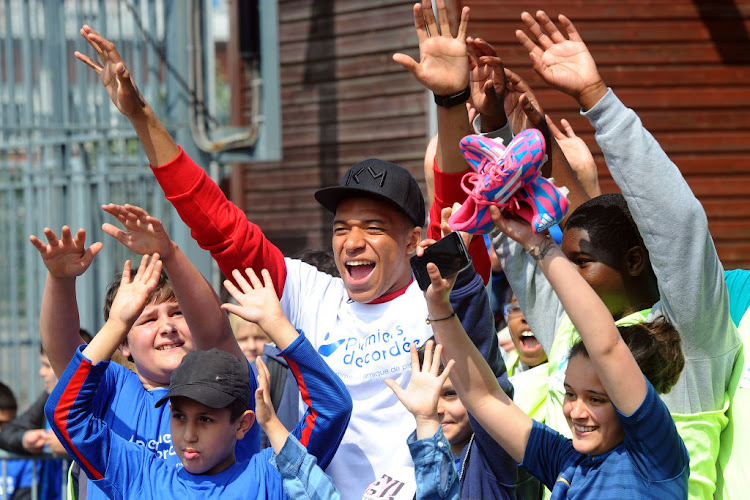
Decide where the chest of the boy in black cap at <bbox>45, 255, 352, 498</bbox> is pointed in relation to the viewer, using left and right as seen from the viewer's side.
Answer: facing the viewer and to the left of the viewer

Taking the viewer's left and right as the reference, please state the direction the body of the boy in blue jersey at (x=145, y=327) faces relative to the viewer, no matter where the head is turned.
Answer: facing the viewer

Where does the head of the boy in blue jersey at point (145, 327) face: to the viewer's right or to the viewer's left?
to the viewer's right

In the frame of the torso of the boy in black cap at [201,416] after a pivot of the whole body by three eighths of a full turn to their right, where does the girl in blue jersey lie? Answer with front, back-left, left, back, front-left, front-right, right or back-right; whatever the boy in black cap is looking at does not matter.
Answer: back-right

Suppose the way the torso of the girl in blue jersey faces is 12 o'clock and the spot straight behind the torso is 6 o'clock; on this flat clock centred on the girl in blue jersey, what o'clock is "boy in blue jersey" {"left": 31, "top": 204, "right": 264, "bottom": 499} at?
The boy in blue jersey is roughly at 2 o'clock from the girl in blue jersey.

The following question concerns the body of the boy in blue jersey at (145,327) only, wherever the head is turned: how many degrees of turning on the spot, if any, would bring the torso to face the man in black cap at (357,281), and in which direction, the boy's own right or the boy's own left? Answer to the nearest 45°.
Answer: approximately 90° to the boy's own left
